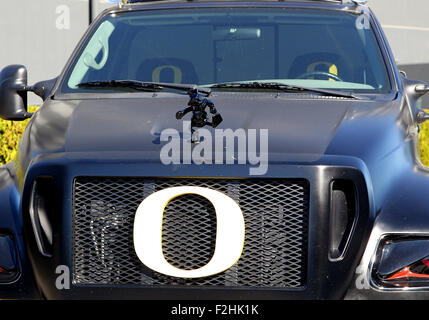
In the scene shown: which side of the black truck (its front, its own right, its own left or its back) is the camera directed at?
front

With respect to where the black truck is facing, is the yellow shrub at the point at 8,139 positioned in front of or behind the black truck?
behind
